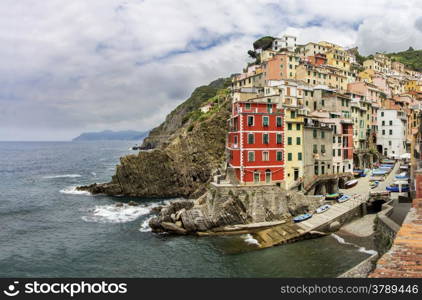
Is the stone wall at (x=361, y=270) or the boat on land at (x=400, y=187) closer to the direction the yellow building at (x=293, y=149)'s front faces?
the stone wall

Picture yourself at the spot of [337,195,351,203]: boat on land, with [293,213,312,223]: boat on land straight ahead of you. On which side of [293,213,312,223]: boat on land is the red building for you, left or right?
right

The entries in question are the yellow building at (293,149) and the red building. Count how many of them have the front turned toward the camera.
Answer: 2

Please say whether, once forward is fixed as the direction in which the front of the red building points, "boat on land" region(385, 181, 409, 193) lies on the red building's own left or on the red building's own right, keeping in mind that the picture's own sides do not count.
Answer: on the red building's own left
